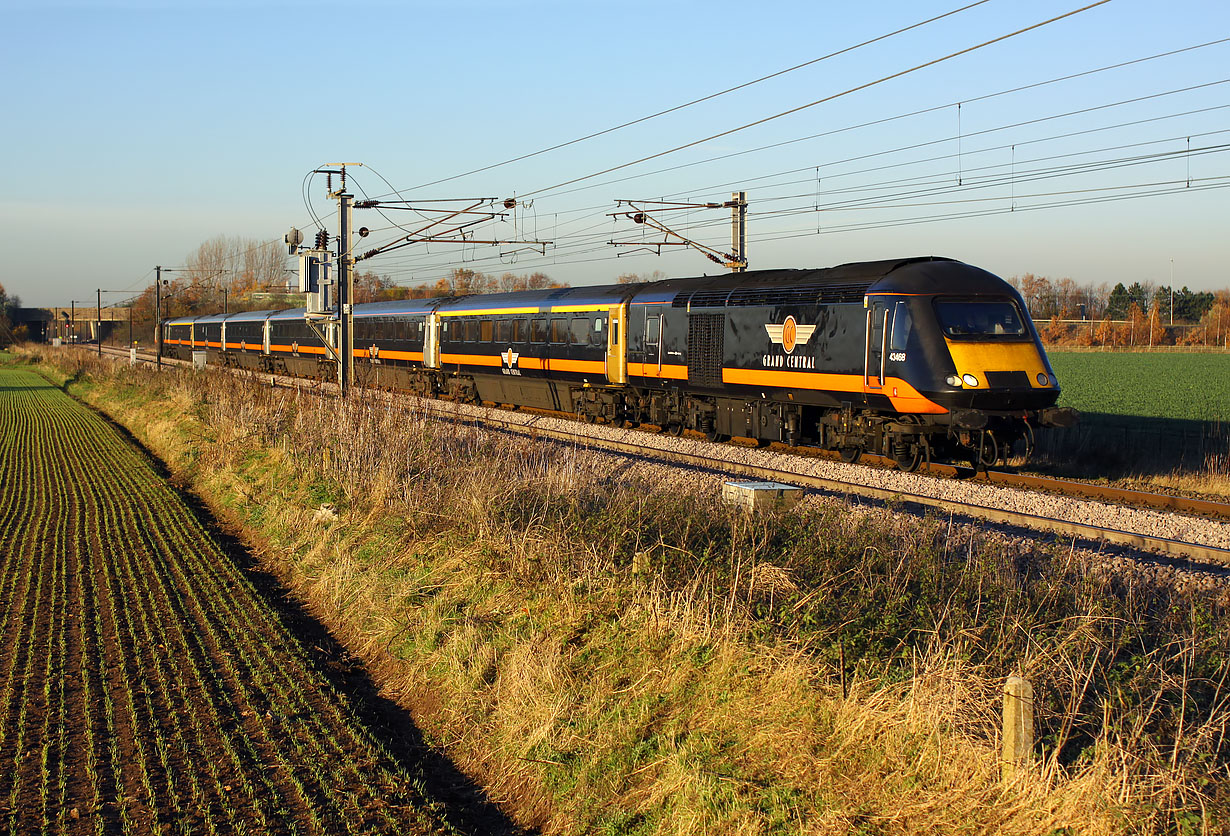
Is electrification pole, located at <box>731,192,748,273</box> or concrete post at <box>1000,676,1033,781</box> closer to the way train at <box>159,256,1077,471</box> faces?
the concrete post

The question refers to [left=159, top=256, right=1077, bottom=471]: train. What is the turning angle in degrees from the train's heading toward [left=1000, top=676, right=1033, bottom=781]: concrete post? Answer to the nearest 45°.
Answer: approximately 45° to its right

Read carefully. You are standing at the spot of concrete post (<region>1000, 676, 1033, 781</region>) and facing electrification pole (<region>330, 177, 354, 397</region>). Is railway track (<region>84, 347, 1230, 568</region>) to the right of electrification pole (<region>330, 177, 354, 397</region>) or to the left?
right

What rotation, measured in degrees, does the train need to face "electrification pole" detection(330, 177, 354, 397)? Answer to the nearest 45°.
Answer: approximately 180°

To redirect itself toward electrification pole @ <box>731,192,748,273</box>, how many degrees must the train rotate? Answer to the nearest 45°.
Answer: approximately 135° to its left

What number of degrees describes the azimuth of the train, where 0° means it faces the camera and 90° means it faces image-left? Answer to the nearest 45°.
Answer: approximately 315°
